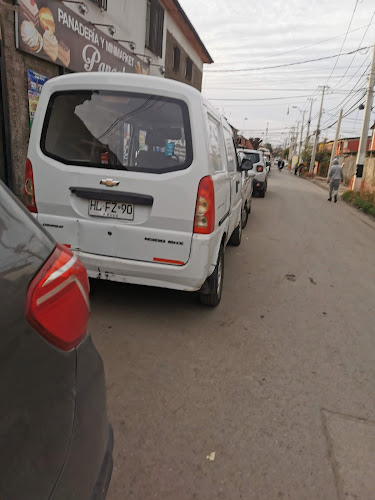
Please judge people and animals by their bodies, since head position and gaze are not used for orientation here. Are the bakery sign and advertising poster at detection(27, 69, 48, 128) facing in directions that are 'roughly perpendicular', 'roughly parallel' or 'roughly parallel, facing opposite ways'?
roughly parallel

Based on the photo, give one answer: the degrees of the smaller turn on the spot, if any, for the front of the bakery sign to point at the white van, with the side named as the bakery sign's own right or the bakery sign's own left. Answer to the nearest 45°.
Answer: approximately 45° to the bakery sign's own right

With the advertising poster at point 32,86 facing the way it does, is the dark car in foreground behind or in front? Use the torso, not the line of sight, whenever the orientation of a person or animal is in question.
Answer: in front

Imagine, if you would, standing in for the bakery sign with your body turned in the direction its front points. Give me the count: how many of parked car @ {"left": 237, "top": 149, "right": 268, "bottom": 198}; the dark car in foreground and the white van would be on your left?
1

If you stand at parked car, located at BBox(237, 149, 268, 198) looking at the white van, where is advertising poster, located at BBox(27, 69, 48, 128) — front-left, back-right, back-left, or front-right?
front-right

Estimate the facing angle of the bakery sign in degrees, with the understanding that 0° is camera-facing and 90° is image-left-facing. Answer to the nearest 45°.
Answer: approximately 315°

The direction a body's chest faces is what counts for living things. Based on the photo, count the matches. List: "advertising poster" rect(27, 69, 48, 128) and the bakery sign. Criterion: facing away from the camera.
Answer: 0

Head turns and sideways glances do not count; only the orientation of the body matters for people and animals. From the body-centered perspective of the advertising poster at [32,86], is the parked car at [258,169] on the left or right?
on its left

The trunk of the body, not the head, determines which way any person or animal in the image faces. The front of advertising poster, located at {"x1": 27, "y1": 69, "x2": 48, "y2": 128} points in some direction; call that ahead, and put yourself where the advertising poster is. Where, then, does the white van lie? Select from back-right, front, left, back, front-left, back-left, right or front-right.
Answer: front-right

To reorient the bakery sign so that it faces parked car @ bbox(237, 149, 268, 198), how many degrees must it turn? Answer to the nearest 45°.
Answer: approximately 90° to its left

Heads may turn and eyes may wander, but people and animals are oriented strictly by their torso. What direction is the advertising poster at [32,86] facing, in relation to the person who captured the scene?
facing the viewer and to the right of the viewer

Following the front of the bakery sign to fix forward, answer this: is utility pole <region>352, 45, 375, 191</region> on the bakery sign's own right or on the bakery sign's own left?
on the bakery sign's own left

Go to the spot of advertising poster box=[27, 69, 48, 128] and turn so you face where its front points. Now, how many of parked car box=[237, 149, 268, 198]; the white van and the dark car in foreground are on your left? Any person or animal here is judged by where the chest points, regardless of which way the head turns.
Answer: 1
